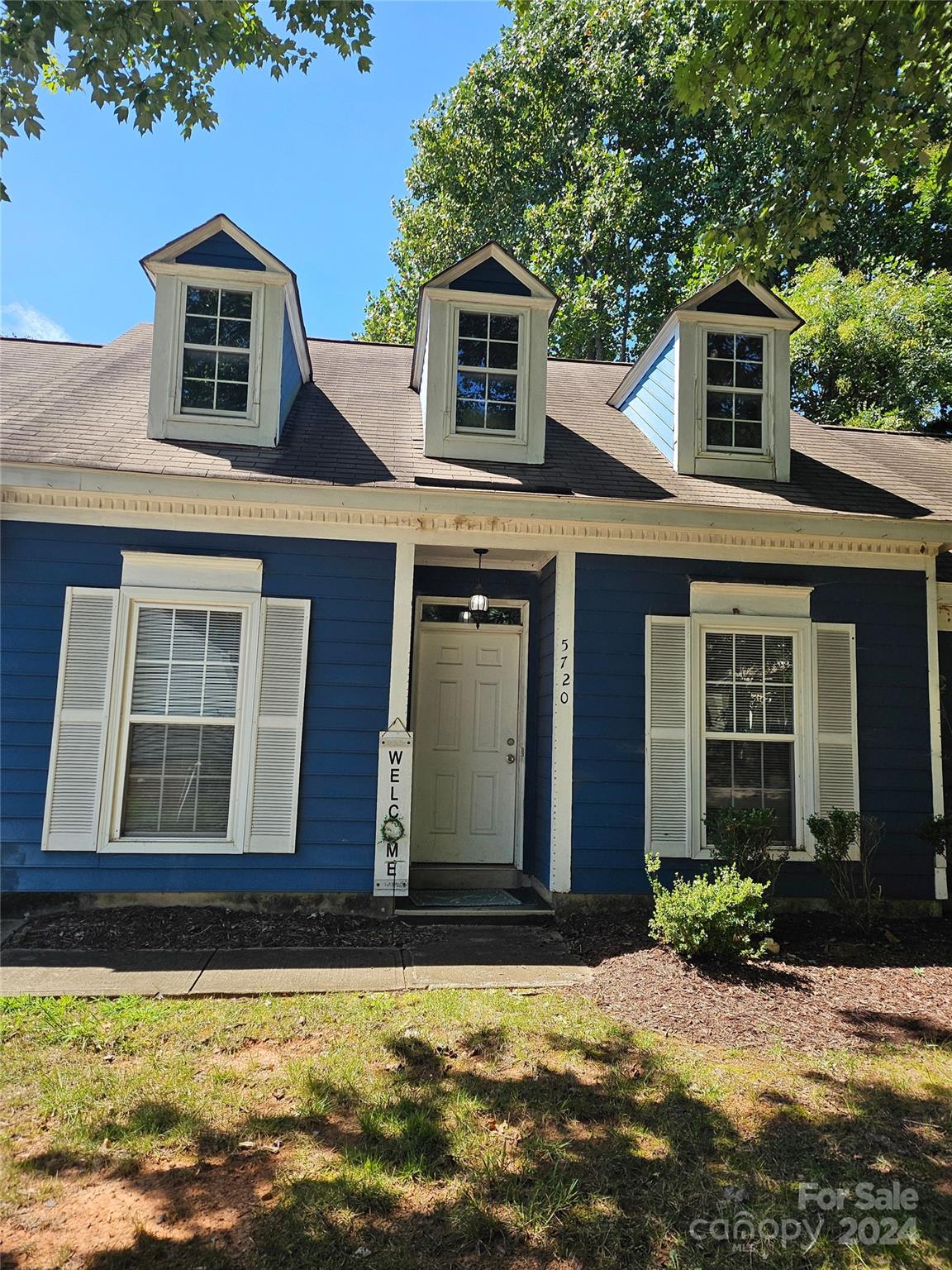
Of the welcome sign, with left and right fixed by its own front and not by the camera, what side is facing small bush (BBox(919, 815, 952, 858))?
left

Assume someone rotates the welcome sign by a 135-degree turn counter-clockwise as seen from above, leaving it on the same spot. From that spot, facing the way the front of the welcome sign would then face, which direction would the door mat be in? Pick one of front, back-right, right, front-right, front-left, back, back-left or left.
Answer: front

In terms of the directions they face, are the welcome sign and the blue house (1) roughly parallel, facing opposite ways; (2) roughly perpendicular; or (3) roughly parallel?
roughly parallel

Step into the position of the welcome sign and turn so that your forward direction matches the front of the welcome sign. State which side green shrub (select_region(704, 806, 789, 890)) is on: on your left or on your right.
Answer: on your left

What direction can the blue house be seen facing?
toward the camera

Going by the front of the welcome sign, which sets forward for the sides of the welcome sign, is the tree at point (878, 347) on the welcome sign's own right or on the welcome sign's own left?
on the welcome sign's own left
